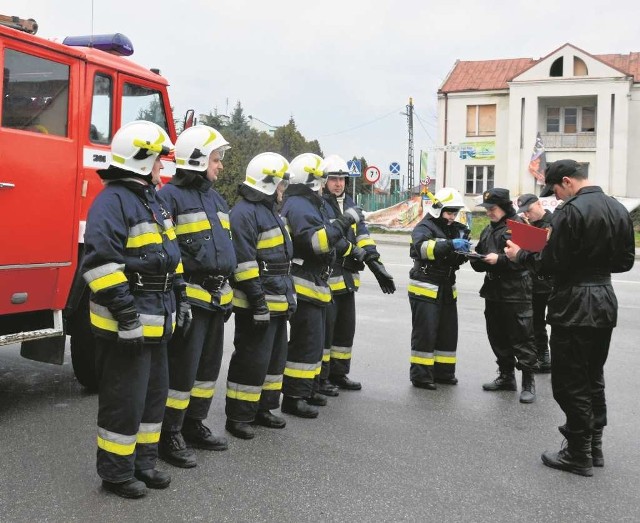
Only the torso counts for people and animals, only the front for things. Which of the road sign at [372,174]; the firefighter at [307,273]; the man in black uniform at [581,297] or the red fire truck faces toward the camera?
the road sign

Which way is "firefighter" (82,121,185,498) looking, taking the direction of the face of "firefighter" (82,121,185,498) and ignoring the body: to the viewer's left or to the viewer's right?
to the viewer's right

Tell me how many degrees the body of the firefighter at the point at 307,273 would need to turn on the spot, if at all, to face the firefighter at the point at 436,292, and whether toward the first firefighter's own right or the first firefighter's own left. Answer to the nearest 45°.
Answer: approximately 45° to the first firefighter's own left

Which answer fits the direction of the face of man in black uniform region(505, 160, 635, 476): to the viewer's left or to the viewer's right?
to the viewer's left
